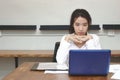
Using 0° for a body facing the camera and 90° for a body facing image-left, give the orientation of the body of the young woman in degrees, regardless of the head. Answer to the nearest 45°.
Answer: approximately 0°

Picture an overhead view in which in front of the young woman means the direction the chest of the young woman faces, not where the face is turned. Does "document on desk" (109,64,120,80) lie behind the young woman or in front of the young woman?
in front

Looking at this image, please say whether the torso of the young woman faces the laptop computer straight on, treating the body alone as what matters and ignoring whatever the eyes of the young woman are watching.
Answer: yes
